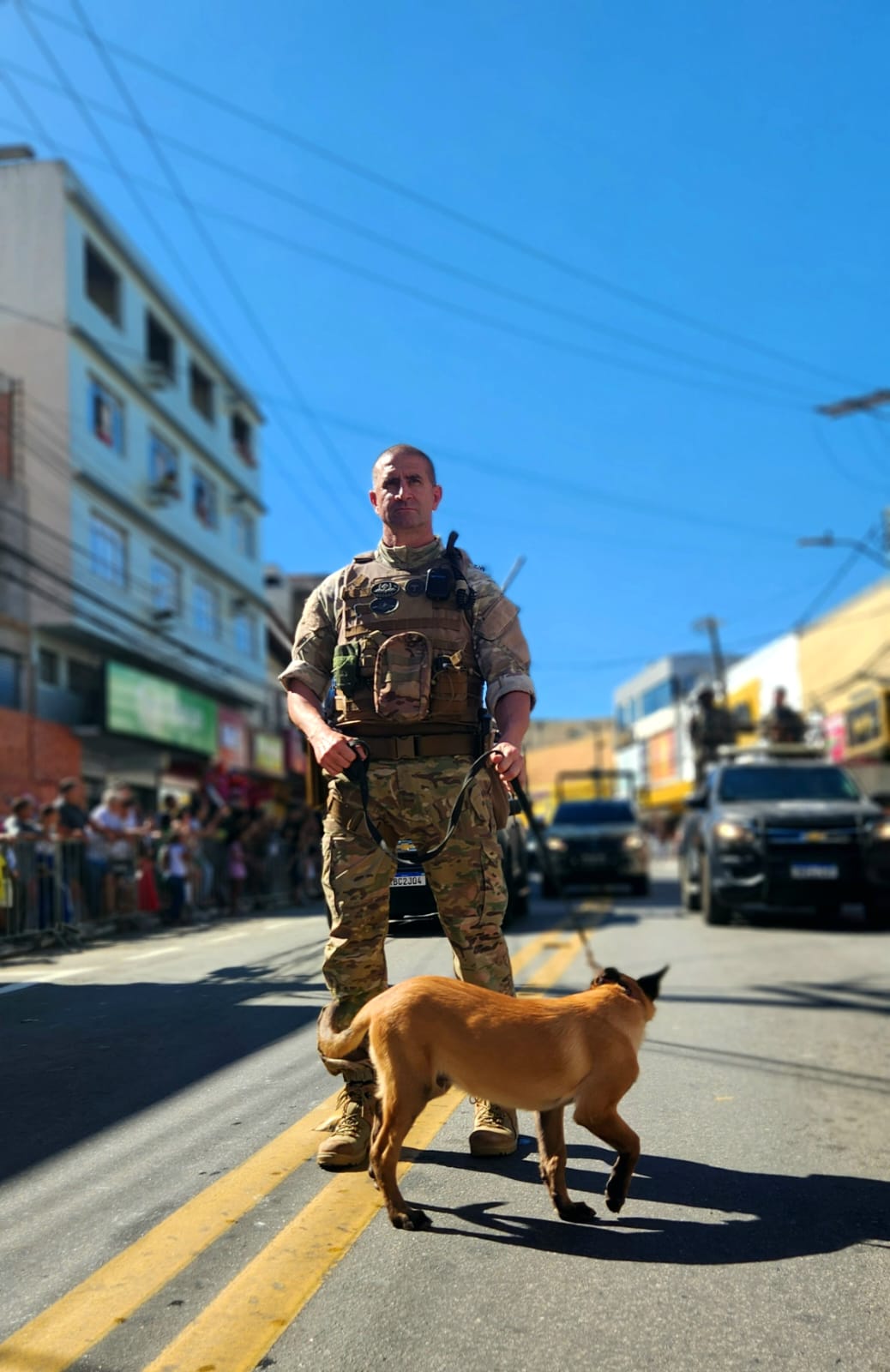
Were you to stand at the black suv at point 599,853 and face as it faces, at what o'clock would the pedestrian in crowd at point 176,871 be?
The pedestrian in crowd is roughly at 1 o'clock from the black suv.

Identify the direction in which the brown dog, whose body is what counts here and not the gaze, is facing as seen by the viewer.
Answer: to the viewer's right

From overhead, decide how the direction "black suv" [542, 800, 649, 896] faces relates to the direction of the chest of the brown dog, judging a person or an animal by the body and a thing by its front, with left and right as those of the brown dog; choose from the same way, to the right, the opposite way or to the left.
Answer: to the right

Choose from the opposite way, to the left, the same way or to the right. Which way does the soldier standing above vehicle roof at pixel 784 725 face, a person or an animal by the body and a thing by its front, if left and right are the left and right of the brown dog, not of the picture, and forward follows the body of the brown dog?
to the right

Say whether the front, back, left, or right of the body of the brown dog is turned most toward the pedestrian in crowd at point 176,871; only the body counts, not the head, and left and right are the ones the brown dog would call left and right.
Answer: left

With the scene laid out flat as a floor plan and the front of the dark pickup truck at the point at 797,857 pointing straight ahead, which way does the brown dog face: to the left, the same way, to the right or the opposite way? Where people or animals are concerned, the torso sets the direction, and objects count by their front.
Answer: to the left
